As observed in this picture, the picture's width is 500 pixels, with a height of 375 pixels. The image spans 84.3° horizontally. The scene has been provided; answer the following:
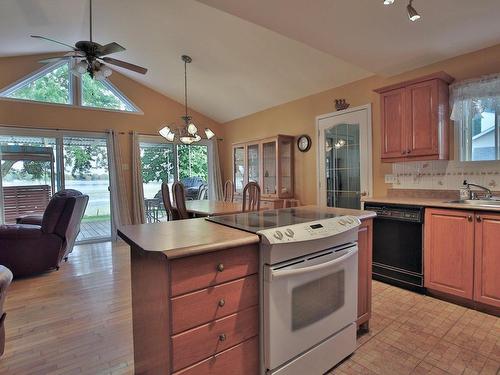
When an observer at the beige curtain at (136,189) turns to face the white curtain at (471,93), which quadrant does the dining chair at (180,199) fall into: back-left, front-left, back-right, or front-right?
front-right

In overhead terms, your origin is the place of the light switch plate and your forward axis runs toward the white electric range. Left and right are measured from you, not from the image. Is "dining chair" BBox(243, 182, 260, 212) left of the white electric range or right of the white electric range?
right

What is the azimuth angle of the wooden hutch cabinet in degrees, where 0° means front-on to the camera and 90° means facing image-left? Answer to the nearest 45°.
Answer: approximately 45°

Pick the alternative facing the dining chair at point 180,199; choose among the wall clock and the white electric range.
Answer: the wall clock

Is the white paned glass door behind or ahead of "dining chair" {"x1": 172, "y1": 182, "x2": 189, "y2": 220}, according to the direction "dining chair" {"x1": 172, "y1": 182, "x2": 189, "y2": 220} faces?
ahead

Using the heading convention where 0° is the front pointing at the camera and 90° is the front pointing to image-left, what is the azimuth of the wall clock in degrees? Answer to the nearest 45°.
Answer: approximately 45°

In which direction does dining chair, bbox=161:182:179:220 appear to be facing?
to the viewer's right

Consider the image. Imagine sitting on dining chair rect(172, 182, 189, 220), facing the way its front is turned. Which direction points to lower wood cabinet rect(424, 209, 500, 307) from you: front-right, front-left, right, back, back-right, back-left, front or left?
front-right

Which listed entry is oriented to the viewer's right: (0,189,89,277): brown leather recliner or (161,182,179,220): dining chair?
the dining chair

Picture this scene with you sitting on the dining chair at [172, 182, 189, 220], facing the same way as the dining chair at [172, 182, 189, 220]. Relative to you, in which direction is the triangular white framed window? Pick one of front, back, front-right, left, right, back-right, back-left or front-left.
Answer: back-left

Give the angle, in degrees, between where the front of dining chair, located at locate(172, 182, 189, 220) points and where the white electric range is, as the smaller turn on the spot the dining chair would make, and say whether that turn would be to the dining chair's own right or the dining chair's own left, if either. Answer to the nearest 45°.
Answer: approximately 90° to the dining chair's own right

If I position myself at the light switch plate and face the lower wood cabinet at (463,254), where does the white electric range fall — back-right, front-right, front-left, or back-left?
front-right

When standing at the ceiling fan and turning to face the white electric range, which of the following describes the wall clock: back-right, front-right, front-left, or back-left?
front-left

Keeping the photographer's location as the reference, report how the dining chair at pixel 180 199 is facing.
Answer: facing to the right of the viewer

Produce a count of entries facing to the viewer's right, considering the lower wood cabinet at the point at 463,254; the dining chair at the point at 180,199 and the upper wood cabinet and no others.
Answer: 1

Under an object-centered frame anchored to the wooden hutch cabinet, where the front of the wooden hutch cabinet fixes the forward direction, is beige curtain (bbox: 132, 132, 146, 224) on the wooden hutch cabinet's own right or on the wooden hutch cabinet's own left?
on the wooden hutch cabinet's own right
